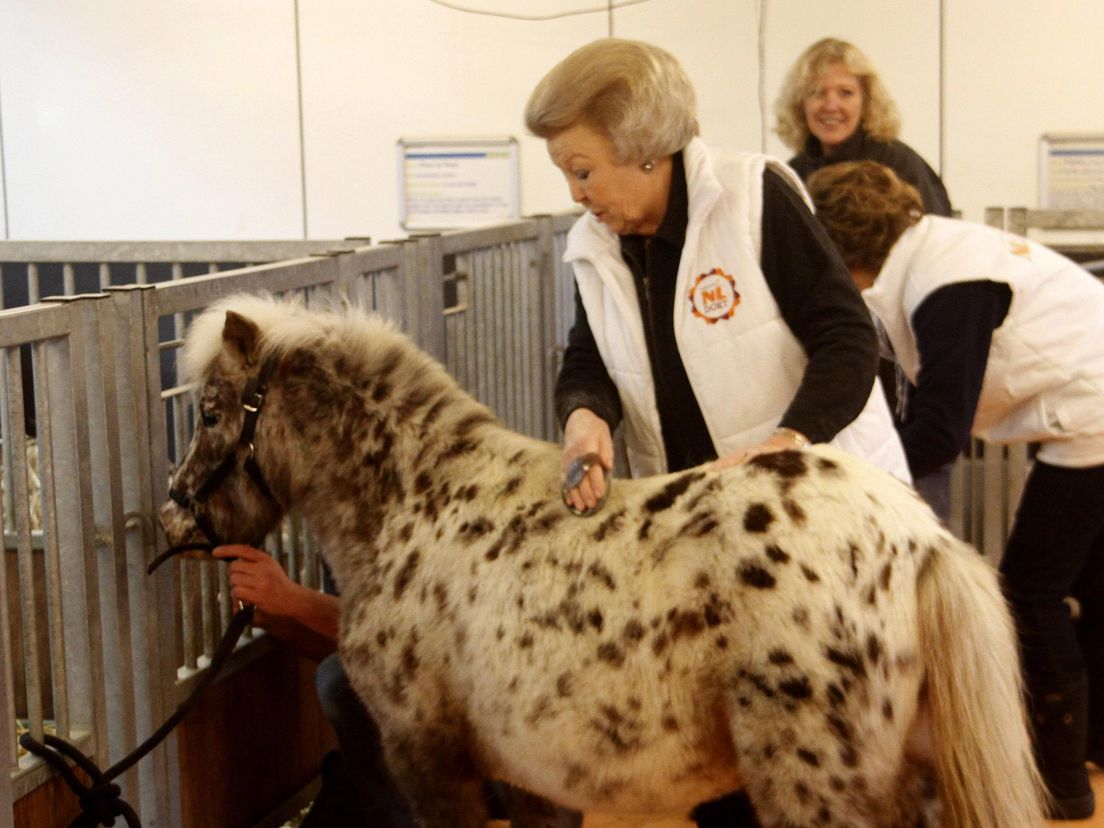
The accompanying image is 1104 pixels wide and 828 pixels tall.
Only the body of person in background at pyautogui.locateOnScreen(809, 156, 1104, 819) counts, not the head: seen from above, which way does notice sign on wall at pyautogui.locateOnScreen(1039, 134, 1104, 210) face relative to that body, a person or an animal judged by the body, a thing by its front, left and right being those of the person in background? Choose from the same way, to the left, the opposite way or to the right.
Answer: to the left

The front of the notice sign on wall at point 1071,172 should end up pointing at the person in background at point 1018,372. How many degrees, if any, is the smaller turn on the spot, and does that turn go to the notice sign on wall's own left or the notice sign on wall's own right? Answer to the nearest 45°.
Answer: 0° — it already faces them

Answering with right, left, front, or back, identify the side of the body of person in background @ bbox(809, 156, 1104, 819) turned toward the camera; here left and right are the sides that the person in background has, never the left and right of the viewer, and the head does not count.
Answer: left

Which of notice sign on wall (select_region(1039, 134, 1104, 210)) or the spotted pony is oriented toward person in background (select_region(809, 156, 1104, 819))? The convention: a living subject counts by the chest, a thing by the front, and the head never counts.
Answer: the notice sign on wall

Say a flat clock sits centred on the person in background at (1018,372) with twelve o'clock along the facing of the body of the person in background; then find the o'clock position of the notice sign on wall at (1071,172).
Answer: The notice sign on wall is roughly at 3 o'clock from the person in background.

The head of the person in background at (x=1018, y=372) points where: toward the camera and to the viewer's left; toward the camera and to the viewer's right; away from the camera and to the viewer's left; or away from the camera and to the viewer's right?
away from the camera and to the viewer's left

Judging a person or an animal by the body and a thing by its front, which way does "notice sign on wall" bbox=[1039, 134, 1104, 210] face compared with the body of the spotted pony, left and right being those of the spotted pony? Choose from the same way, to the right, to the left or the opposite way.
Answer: to the left

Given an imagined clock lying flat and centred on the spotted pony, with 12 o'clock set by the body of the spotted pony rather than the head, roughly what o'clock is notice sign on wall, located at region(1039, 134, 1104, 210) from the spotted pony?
The notice sign on wall is roughly at 4 o'clock from the spotted pony.
